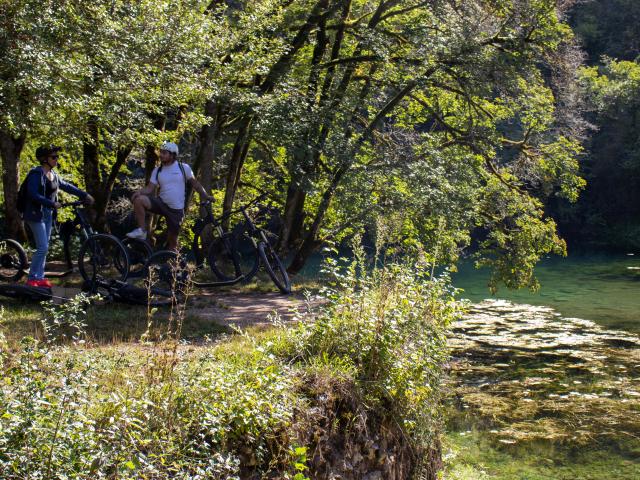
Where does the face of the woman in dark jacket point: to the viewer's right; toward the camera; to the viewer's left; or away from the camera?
to the viewer's right

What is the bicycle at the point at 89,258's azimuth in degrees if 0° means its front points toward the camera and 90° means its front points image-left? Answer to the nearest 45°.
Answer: approximately 270°

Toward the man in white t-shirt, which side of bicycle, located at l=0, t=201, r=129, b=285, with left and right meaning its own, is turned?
front

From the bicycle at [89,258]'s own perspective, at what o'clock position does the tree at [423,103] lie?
The tree is roughly at 11 o'clock from the bicycle.

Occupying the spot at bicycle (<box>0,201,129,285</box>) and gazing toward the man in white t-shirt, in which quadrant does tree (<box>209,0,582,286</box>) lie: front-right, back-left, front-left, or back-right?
front-left

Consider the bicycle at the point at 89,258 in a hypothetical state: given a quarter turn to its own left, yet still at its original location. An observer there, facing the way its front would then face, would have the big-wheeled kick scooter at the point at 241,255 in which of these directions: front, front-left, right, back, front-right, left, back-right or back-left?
right
